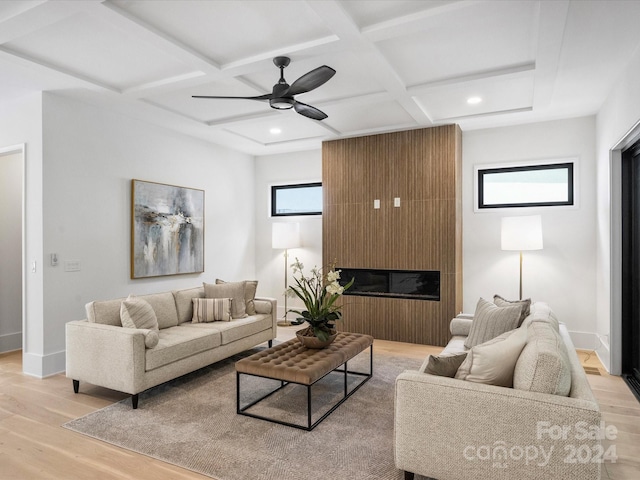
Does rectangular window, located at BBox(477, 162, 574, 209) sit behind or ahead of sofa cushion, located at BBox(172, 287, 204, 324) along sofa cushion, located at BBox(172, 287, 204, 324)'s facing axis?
ahead

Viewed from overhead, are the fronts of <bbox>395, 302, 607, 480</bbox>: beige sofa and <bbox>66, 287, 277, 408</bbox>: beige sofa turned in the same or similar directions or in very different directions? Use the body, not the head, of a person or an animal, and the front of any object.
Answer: very different directions

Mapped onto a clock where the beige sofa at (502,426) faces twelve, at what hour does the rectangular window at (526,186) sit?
The rectangular window is roughly at 3 o'clock from the beige sofa.

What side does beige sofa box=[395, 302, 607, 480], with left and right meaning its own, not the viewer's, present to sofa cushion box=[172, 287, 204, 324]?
front

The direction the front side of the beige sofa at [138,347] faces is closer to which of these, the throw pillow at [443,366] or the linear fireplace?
the throw pillow

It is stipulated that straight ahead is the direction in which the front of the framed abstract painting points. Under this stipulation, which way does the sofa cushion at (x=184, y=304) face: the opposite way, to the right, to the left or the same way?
the same way

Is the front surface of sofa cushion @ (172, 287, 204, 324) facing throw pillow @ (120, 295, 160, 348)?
no

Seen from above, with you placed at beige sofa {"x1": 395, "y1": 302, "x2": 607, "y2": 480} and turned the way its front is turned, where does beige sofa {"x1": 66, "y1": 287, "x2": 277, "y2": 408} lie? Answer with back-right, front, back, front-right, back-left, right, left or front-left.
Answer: front

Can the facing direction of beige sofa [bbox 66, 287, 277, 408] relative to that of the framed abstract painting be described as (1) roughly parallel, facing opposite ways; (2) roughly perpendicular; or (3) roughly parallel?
roughly parallel

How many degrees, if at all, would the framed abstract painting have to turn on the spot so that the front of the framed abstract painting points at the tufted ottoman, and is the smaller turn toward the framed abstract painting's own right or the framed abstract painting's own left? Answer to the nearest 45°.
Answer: approximately 45° to the framed abstract painting's own right

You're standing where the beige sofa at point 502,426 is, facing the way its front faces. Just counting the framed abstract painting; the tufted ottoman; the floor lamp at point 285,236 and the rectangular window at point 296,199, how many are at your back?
0

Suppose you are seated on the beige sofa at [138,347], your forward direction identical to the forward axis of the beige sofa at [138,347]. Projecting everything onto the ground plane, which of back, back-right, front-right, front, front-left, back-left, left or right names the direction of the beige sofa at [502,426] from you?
front

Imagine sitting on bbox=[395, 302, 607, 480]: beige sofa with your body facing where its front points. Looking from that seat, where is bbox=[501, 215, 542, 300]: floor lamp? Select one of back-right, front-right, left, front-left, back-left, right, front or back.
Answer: right

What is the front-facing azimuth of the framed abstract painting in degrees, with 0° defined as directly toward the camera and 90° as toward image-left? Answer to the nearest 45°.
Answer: approximately 315°

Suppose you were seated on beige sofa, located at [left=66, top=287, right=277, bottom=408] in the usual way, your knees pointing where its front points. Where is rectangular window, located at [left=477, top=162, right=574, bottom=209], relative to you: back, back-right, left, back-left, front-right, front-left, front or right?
front-left

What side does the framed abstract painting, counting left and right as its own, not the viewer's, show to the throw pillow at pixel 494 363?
front

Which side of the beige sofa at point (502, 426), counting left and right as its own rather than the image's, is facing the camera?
left

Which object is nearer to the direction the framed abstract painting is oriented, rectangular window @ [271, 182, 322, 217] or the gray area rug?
the gray area rug
